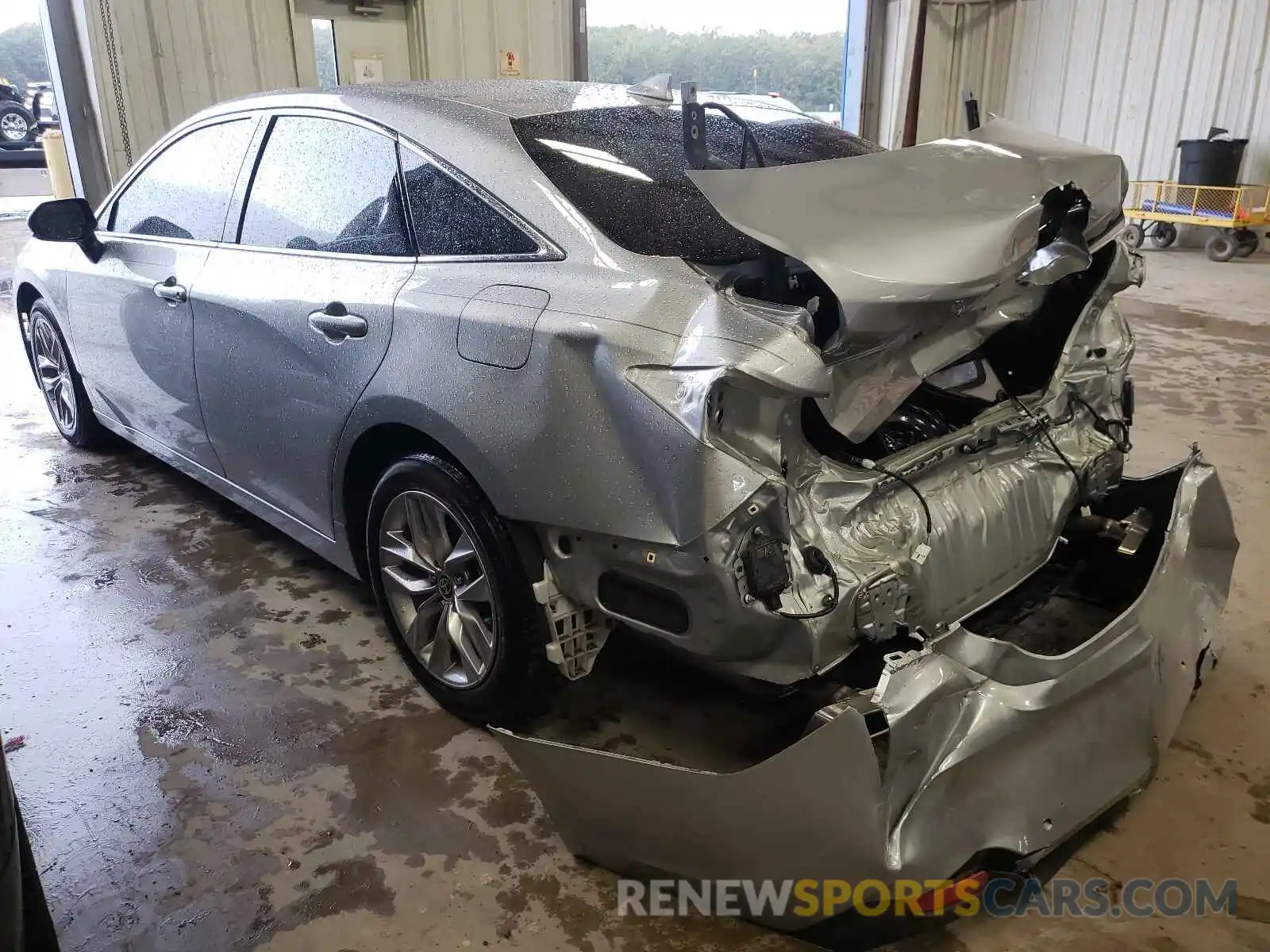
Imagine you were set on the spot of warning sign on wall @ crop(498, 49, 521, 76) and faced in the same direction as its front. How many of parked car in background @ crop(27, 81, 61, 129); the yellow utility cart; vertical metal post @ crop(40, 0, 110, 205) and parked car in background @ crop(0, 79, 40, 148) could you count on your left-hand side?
1

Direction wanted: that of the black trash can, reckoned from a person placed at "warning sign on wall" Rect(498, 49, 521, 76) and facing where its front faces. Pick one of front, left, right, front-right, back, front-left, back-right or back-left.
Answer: left

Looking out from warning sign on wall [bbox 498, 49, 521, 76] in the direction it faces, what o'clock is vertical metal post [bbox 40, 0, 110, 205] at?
The vertical metal post is roughly at 2 o'clock from the warning sign on wall.

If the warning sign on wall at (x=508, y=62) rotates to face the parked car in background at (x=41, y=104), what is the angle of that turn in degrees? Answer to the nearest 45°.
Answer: approximately 135° to its right

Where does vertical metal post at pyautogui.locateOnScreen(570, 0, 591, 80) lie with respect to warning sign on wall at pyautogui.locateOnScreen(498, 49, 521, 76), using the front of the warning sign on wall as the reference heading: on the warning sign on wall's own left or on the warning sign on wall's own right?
on the warning sign on wall's own left

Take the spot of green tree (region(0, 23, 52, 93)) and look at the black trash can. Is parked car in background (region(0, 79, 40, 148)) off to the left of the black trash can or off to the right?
right

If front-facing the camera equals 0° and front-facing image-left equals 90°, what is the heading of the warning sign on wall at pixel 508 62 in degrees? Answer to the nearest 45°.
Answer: approximately 0°

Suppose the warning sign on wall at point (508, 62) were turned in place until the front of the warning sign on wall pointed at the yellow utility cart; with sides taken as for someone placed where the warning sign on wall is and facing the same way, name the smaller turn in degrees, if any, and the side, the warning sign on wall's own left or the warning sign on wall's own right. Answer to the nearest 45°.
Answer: approximately 90° to the warning sign on wall's own left

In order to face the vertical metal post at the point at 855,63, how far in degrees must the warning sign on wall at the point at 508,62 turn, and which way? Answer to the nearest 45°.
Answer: approximately 135° to its left

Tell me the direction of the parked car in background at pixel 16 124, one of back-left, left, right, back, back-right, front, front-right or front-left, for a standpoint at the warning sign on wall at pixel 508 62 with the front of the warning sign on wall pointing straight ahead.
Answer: back-right

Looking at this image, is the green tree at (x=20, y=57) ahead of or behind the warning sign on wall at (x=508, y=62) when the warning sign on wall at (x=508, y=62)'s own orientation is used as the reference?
behind
